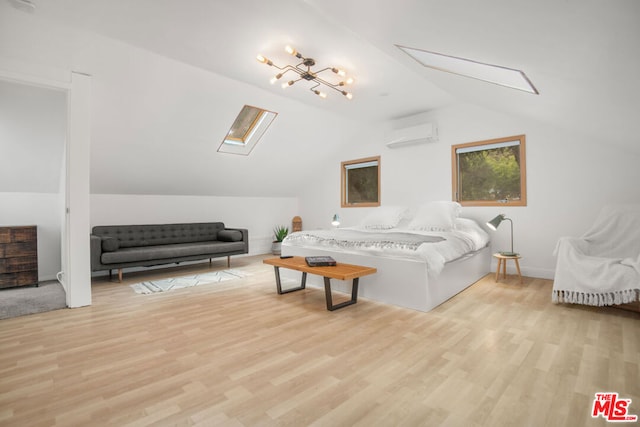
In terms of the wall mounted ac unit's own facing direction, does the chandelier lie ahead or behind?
ahead

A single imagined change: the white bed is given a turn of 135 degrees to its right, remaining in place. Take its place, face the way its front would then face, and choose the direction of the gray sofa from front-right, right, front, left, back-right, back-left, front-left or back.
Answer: left

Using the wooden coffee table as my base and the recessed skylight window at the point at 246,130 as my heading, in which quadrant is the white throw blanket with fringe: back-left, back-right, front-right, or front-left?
back-right

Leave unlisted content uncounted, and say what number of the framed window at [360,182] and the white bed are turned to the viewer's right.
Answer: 0

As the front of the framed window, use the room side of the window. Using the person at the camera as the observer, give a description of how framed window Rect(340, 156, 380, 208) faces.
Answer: facing the viewer and to the left of the viewer

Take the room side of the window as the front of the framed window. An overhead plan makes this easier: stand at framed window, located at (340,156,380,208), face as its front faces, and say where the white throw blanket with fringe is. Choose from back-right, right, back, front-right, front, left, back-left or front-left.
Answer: left

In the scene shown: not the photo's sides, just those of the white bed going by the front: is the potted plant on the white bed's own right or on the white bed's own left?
on the white bed's own right

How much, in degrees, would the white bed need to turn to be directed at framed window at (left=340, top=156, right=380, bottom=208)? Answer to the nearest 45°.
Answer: approximately 135° to its right

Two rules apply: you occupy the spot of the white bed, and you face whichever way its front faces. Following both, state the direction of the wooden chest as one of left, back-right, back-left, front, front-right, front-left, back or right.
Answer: front-right

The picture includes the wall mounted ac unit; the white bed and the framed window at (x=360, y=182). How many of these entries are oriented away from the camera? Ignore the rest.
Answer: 0

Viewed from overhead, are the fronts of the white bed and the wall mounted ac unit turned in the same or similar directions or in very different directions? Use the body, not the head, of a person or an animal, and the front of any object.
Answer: same or similar directions

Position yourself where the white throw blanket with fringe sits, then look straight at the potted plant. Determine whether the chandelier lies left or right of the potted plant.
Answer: left

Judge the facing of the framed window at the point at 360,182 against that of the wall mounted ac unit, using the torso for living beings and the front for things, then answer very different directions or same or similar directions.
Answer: same or similar directions

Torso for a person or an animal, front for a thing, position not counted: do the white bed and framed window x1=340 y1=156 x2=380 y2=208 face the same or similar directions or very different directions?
same or similar directions

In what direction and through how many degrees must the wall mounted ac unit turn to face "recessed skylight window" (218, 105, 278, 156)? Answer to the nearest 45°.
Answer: approximately 45° to its right
